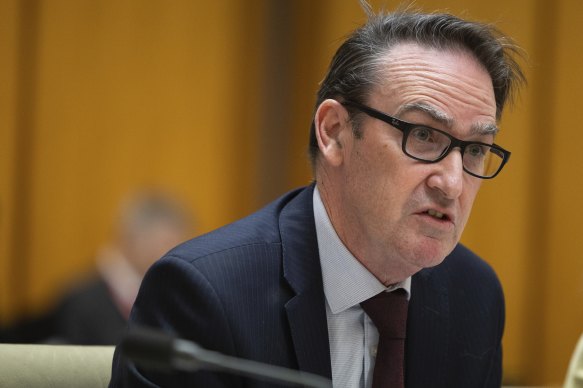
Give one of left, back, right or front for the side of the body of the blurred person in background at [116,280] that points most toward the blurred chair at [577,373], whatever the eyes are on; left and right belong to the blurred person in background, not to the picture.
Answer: front

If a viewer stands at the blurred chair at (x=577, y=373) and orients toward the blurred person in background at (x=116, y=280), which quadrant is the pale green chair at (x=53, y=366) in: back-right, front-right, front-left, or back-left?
front-left

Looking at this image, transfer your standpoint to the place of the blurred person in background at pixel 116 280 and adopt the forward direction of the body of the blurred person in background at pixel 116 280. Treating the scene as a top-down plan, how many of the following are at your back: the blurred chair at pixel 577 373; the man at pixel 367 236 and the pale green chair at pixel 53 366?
0

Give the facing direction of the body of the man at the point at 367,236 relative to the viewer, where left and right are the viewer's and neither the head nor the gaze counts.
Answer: facing the viewer and to the right of the viewer

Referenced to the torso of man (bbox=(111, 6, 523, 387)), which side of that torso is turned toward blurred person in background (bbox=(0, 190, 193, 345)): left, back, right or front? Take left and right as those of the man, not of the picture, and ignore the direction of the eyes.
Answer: back

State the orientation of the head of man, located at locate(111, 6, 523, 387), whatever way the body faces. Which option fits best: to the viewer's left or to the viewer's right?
to the viewer's right

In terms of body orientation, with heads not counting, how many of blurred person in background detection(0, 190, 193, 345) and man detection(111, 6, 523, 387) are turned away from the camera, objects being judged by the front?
0

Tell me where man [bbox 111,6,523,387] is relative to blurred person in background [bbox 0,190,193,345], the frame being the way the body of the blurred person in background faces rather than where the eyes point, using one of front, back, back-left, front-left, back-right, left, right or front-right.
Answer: front-right

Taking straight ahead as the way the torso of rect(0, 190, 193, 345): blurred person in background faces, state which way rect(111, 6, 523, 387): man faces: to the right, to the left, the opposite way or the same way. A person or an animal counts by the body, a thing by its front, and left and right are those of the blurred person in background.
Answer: the same way

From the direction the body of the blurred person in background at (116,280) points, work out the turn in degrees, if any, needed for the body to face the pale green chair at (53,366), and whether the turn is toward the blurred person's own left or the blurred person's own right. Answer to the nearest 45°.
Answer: approximately 45° to the blurred person's own right
